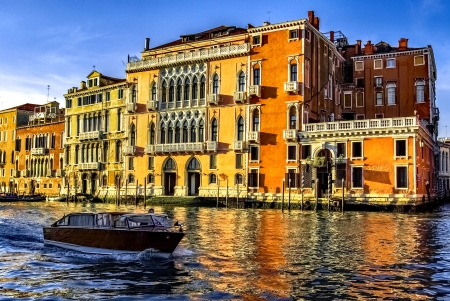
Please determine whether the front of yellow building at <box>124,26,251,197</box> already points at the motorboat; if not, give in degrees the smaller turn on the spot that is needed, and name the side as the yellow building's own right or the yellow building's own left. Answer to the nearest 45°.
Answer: approximately 45° to the yellow building's own left

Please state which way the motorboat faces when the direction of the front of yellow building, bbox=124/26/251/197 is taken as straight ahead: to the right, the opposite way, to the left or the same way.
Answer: to the left

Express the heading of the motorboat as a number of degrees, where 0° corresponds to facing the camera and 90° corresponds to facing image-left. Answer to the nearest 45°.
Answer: approximately 315°

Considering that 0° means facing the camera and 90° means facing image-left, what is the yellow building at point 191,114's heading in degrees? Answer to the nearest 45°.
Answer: approximately 45°

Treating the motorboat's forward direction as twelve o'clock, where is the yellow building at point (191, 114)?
The yellow building is roughly at 8 o'clock from the motorboat.

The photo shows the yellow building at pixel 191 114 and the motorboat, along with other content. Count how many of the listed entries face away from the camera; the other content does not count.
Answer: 0
